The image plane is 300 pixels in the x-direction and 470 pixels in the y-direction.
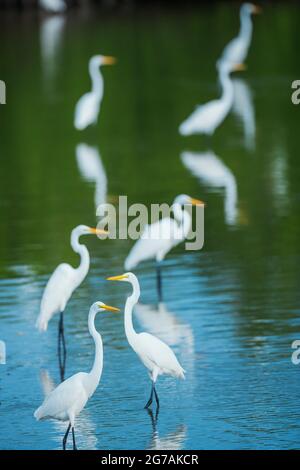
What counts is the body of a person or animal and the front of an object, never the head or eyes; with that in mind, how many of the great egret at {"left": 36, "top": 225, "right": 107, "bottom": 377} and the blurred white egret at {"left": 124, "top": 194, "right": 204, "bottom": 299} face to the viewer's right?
2

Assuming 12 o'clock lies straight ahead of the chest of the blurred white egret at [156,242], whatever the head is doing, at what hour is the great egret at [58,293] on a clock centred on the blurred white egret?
The great egret is roughly at 4 o'clock from the blurred white egret.

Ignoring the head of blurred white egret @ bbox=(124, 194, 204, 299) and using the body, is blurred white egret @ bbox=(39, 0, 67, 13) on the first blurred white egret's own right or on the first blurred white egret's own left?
on the first blurred white egret's own left

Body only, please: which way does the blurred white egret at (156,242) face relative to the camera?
to the viewer's right

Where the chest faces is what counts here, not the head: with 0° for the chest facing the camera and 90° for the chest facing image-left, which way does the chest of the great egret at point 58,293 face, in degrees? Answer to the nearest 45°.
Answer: approximately 270°

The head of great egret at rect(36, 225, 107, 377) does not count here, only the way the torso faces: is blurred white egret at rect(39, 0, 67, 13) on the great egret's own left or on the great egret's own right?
on the great egret's own left
